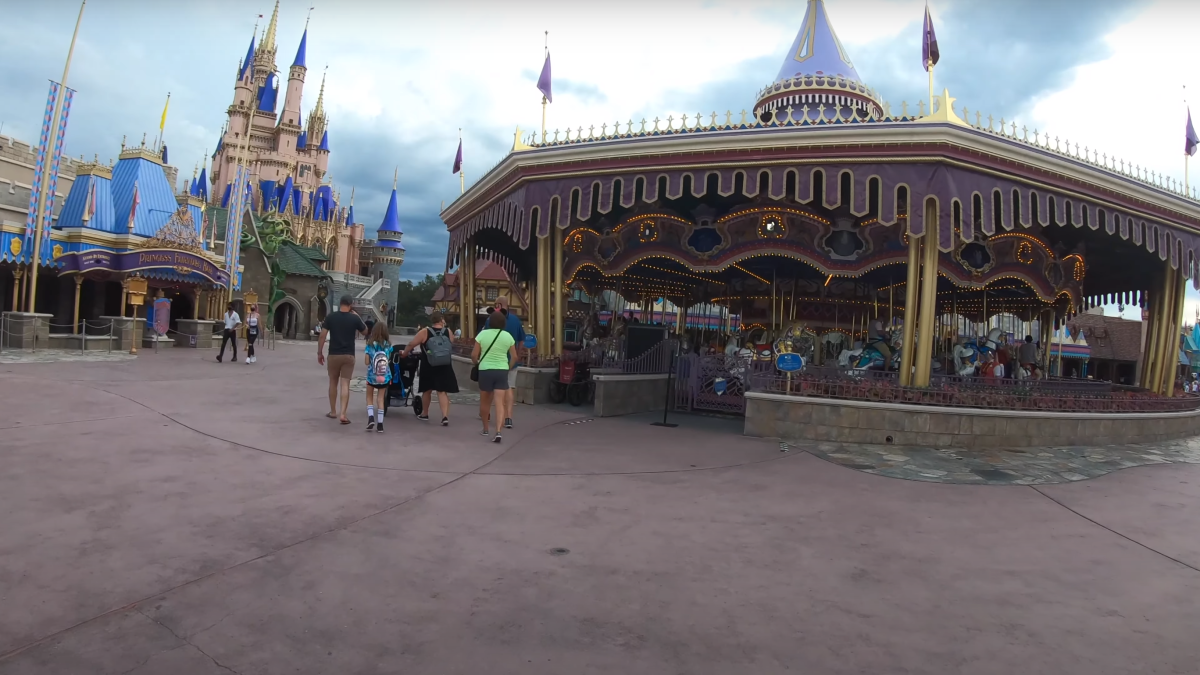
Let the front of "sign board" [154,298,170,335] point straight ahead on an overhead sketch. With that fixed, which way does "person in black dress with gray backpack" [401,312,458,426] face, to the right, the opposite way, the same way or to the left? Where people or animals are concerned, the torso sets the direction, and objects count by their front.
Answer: the opposite way

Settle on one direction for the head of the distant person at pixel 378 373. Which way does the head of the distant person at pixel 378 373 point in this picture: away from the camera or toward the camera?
away from the camera

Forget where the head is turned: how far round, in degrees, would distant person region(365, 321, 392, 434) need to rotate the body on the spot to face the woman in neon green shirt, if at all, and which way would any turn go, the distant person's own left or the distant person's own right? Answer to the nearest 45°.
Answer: approximately 90° to the distant person's own right

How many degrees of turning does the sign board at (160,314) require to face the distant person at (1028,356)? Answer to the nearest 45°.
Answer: approximately 45° to its left

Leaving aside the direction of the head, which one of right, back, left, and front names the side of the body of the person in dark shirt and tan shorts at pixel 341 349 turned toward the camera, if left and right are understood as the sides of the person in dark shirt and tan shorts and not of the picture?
back

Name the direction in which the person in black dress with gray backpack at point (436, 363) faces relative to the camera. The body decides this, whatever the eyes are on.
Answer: away from the camera

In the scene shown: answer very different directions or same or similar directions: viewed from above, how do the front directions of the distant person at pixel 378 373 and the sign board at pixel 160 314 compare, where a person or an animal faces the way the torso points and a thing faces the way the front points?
very different directions

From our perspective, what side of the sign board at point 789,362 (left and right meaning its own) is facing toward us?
front

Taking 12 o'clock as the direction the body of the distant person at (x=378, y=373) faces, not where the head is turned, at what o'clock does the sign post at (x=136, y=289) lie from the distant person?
The sign post is roughly at 11 o'clock from the distant person.

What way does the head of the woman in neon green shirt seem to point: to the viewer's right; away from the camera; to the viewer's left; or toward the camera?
away from the camera

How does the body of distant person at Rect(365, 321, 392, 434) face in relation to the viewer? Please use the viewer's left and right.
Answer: facing away from the viewer

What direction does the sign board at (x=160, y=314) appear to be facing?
toward the camera

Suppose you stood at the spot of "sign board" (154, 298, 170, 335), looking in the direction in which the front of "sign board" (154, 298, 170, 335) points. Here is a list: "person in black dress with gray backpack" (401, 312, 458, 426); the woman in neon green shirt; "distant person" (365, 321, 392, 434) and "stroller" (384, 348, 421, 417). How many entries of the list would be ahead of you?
4

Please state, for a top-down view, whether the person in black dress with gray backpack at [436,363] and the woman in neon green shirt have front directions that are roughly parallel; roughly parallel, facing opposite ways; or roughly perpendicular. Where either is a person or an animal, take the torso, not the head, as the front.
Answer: roughly parallel

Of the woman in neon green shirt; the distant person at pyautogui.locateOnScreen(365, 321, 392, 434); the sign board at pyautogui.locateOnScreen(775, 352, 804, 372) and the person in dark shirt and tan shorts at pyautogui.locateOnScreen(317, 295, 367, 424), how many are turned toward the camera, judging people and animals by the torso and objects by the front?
1

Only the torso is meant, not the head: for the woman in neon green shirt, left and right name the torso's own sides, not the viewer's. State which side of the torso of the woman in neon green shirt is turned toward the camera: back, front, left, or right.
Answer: back

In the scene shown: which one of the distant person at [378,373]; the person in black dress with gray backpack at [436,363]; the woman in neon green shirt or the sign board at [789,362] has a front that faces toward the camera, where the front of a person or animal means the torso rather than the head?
the sign board

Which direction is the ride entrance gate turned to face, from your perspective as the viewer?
facing the viewer
